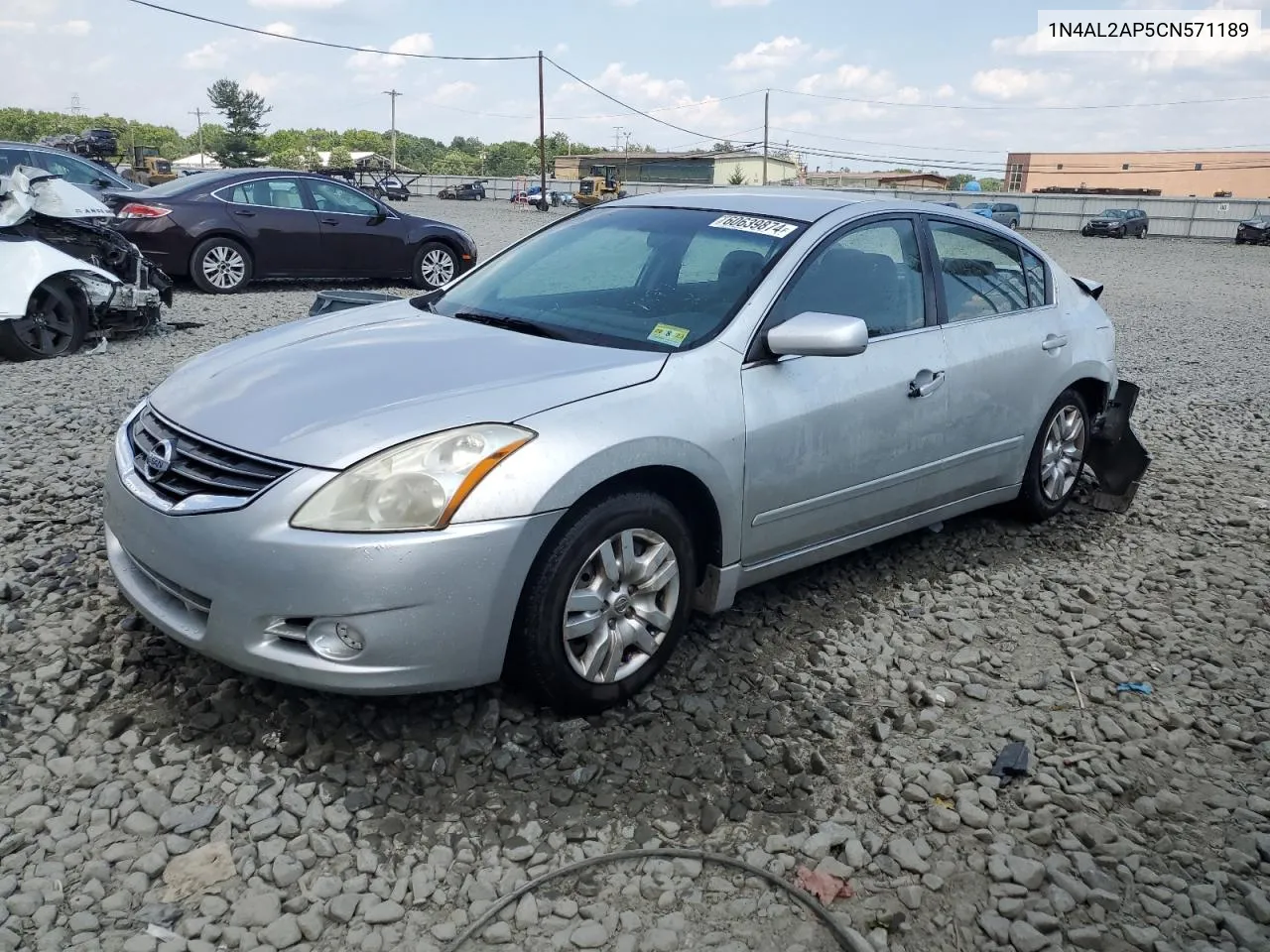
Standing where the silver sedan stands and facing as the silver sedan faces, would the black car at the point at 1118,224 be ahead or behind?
behind

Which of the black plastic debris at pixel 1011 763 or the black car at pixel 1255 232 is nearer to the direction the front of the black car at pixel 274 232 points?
the black car

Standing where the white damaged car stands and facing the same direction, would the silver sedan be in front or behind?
in front

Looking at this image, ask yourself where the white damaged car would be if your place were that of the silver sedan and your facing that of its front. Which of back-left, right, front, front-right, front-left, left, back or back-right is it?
right

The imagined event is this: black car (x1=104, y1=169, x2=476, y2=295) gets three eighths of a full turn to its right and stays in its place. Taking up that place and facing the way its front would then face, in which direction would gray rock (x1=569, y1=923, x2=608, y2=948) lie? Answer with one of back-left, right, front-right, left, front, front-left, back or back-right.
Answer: front-left

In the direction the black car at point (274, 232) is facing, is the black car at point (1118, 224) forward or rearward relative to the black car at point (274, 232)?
forward

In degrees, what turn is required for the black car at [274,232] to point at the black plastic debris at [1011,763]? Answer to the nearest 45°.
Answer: approximately 90° to its right

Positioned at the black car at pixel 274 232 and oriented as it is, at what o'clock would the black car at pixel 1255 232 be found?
the black car at pixel 1255 232 is roughly at 11 o'clock from the black car at pixel 274 232.

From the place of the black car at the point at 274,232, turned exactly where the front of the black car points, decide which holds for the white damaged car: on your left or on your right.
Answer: on your right

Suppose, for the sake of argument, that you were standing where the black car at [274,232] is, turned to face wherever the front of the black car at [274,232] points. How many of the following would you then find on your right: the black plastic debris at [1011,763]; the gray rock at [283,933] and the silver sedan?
3

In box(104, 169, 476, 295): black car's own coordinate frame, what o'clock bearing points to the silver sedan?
The silver sedan is roughly at 3 o'clock from the black car.

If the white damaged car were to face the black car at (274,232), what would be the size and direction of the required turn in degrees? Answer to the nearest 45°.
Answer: approximately 90° to its left

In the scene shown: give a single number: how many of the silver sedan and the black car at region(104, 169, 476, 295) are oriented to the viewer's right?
1

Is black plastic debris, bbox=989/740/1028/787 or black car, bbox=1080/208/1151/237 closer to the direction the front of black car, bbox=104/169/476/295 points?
the black car

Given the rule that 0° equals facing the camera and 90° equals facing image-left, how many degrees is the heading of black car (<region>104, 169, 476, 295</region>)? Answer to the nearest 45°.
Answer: approximately 270°

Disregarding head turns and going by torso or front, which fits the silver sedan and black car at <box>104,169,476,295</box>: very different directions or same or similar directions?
very different directions
